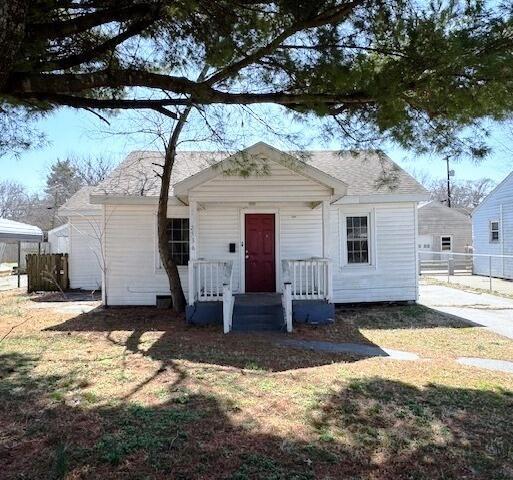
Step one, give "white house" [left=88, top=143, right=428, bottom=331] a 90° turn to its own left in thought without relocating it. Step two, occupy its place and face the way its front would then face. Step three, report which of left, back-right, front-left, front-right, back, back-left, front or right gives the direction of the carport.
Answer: back-left

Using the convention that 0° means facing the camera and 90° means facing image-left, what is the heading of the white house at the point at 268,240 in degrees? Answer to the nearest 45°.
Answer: approximately 0°

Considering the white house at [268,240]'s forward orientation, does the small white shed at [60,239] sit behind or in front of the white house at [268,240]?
behind

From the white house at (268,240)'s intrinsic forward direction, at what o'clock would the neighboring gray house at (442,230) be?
The neighboring gray house is roughly at 7 o'clock from the white house.

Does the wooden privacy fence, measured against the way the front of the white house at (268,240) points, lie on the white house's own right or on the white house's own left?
on the white house's own right

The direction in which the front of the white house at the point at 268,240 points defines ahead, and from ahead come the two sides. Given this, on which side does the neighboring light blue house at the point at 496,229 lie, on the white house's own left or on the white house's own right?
on the white house's own left

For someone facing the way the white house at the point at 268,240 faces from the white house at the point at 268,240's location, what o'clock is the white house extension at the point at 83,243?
The white house extension is roughly at 4 o'clock from the white house.

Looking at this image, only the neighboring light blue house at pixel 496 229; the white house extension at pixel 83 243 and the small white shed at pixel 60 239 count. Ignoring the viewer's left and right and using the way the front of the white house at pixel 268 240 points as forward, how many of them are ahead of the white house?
0

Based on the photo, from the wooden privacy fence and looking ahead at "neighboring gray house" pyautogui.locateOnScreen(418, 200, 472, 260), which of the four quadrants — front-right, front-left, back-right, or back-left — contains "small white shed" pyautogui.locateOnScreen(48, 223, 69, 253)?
front-left

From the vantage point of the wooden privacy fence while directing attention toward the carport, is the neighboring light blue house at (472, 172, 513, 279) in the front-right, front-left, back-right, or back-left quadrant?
back-right
